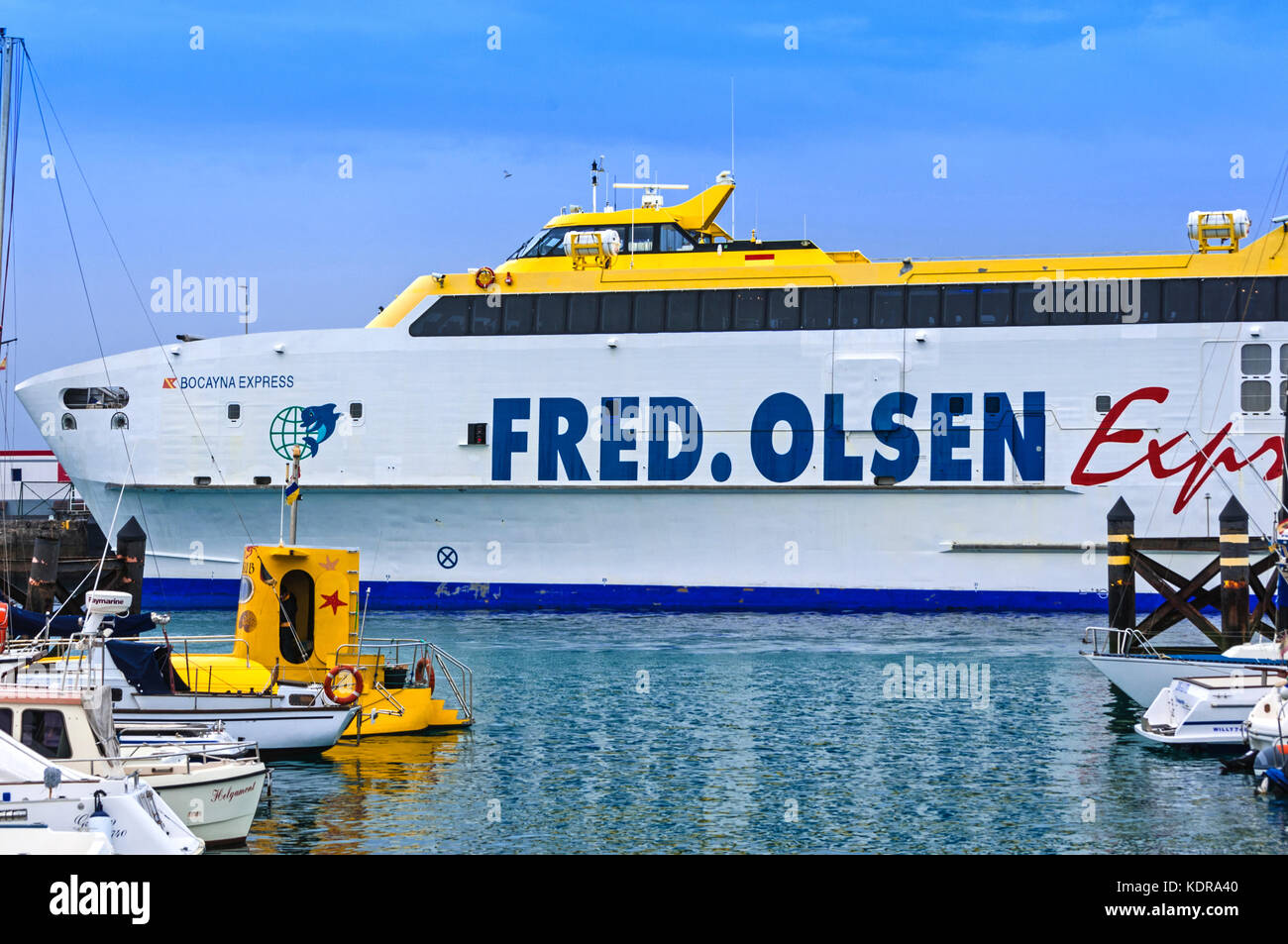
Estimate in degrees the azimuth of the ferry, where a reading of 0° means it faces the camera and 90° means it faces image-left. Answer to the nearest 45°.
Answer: approximately 90°

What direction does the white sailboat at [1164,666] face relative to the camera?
to the viewer's left

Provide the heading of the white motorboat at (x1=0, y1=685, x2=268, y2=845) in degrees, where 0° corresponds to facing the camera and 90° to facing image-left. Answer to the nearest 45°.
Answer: approximately 270°

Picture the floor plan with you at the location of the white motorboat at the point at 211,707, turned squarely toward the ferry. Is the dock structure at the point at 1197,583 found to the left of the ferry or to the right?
right

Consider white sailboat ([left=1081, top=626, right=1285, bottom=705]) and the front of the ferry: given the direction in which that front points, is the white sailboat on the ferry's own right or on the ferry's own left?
on the ferry's own left
